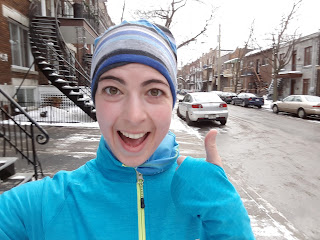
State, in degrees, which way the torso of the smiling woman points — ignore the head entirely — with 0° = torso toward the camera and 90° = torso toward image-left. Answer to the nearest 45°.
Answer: approximately 0°

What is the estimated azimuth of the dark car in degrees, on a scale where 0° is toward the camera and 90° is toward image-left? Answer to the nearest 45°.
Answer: approximately 135°

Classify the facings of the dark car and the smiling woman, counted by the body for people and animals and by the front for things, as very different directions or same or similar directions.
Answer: very different directions

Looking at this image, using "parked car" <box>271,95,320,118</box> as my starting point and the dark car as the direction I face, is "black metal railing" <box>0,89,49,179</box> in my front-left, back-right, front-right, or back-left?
back-left

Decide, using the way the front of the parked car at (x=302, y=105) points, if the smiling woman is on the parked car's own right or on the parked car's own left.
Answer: on the parked car's own left

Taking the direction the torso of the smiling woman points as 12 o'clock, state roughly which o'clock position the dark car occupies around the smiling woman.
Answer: The dark car is roughly at 7 o'clock from the smiling woman.

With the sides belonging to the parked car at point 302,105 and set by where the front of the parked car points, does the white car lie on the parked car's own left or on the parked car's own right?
on the parked car's own left

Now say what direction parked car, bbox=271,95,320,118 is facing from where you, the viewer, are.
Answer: facing away from the viewer and to the left of the viewer
